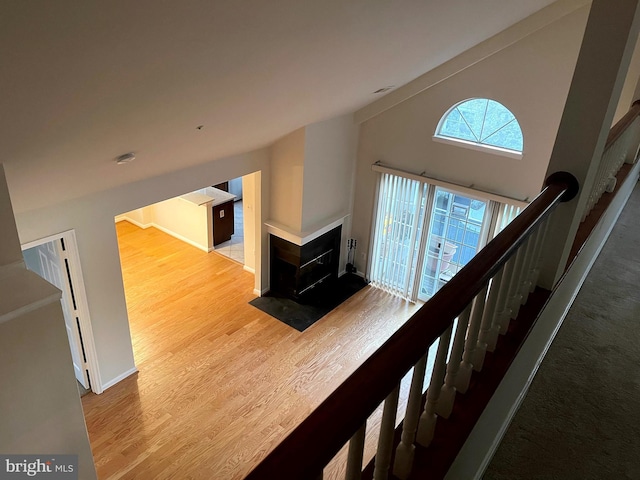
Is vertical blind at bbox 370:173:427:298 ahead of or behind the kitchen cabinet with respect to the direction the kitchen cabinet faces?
ahead

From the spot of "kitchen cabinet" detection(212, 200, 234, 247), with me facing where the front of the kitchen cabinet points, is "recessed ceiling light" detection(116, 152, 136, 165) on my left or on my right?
on my right

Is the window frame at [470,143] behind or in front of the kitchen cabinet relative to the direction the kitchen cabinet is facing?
in front
